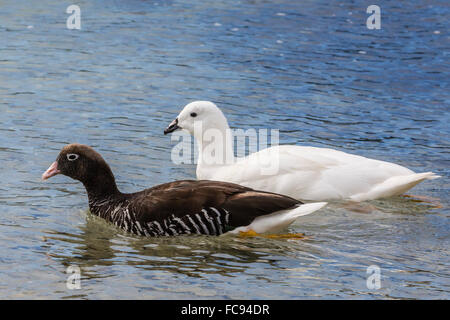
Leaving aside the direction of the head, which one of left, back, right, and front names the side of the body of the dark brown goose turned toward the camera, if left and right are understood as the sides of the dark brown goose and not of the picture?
left

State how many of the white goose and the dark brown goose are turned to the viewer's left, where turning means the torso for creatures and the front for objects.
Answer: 2

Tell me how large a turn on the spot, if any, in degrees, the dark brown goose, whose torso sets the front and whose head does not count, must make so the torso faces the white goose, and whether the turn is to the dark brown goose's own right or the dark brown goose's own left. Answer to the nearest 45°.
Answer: approximately 135° to the dark brown goose's own right

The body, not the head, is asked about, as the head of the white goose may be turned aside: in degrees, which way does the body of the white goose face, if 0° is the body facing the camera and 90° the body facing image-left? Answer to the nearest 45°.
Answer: approximately 90°

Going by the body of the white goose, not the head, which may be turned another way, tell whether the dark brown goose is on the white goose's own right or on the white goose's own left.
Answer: on the white goose's own left
